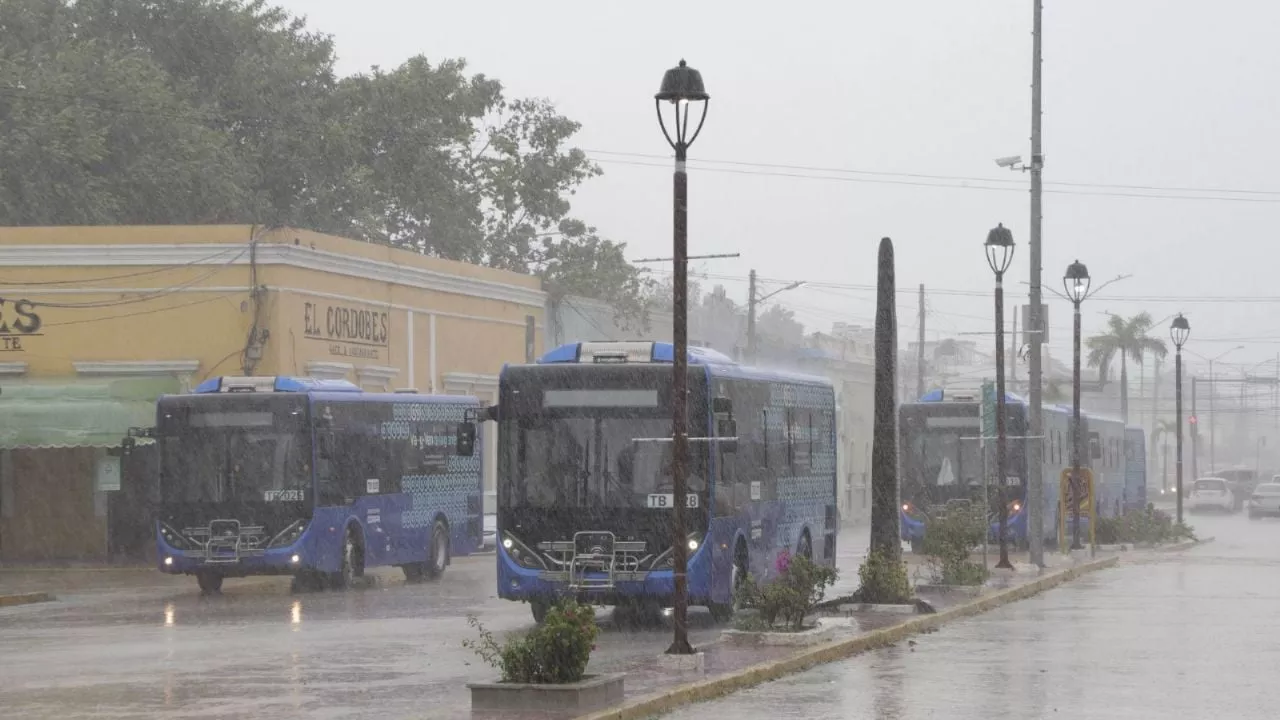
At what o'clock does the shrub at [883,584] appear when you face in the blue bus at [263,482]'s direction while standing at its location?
The shrub is roughly at 9 o'clock from the blue bus.

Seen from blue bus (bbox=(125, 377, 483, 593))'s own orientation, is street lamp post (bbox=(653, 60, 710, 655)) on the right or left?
on its left

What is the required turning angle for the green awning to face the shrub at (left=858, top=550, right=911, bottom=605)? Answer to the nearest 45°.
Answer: approximately 45° to its left

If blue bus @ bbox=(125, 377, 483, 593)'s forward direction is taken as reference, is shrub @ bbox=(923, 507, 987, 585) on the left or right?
on its left

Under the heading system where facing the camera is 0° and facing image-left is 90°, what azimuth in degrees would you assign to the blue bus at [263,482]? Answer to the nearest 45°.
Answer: approximately 45°

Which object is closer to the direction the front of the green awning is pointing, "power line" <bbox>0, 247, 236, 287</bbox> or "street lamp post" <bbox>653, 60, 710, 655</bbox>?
the street lamp post

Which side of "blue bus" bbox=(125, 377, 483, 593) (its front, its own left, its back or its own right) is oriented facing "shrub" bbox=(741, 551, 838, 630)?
left

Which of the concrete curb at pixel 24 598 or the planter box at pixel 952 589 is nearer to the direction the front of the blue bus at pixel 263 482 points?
the concrete curb

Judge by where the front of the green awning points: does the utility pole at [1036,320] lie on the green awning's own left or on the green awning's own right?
on the green awning's own left
